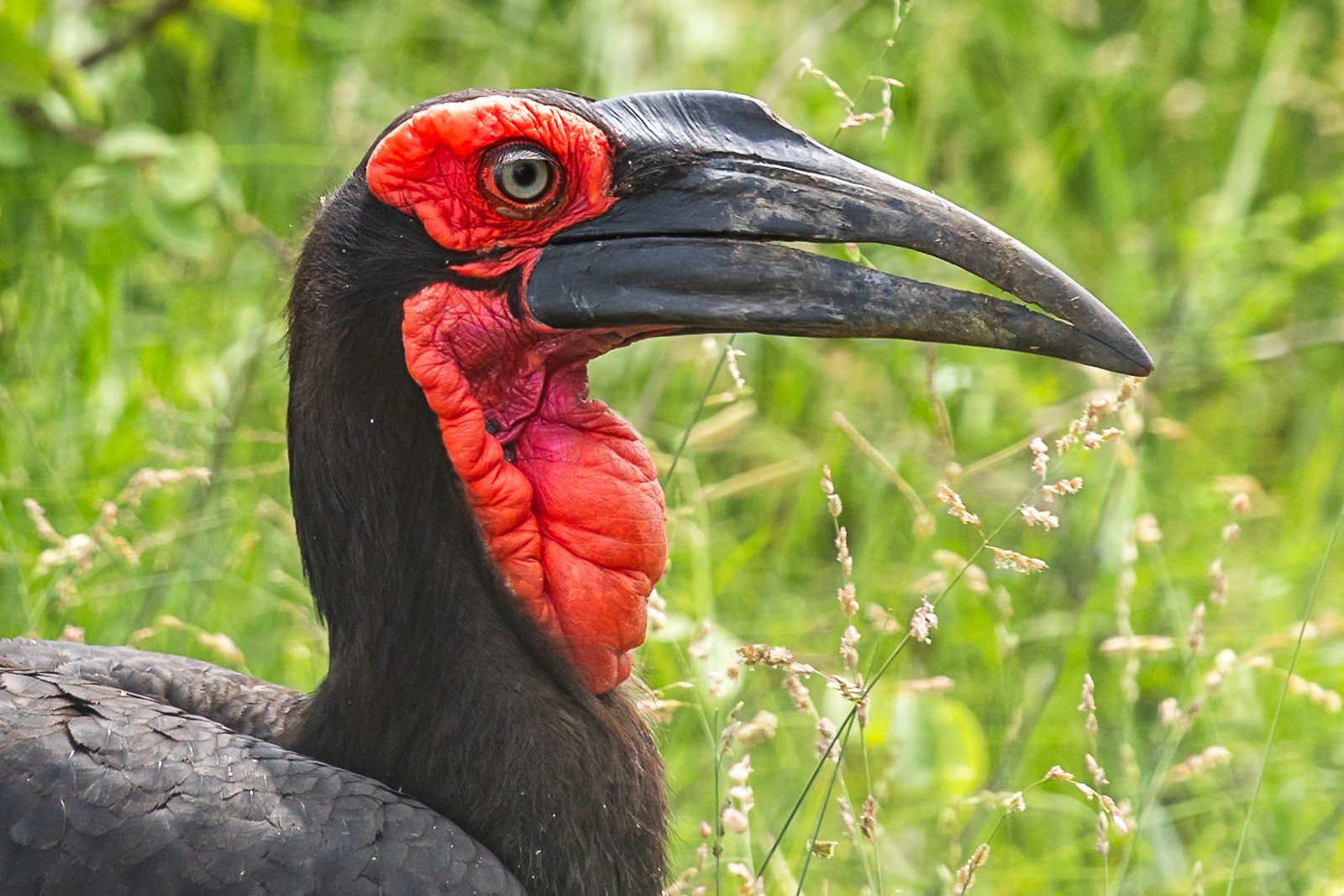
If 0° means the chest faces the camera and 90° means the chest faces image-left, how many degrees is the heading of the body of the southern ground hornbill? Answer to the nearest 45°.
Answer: approximately 270°

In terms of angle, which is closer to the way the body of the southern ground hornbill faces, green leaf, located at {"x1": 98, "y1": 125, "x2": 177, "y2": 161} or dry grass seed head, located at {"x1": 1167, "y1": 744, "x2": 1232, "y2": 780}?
the dry grass seed head

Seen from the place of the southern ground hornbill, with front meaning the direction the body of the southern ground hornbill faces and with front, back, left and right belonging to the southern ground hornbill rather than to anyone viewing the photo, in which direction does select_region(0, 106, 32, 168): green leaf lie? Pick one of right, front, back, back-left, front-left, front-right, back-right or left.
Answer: back-left

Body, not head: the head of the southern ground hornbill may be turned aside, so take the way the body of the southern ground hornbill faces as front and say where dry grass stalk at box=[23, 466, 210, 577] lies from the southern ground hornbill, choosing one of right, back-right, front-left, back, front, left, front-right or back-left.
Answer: back-left

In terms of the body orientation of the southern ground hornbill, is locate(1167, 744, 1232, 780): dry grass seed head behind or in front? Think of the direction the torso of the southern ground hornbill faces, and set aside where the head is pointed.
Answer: in front

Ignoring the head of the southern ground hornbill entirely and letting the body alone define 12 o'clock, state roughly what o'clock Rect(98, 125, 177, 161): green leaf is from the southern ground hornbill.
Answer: The green leaf is roughly at 8 o'clock from the southern ground hornbill.

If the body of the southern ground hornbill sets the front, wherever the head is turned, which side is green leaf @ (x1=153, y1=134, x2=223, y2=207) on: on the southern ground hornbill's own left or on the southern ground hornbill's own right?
on the southern ground hornbill's own left
